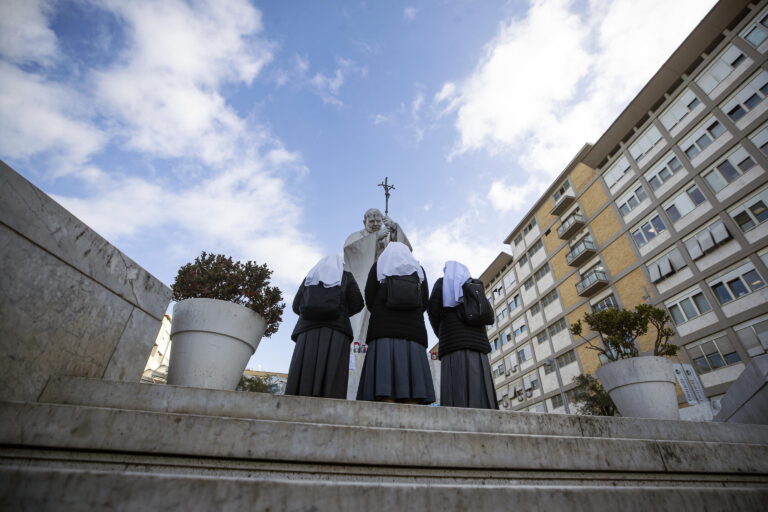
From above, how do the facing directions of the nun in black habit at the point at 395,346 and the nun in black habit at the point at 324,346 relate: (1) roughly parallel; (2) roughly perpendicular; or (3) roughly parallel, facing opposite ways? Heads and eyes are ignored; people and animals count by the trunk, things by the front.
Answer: roughly parallel

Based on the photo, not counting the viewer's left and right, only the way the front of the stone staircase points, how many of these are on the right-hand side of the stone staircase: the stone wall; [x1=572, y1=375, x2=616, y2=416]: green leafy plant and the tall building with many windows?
1

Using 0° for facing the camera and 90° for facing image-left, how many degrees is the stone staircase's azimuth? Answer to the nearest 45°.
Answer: approximately 0°

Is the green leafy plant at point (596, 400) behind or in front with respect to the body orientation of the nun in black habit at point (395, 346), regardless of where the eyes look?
in front

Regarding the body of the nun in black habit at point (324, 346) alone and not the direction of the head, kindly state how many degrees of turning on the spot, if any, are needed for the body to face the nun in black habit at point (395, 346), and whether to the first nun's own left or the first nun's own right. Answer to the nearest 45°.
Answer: approximately 90° to the first nun's own right

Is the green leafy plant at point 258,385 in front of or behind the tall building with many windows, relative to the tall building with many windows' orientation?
in front

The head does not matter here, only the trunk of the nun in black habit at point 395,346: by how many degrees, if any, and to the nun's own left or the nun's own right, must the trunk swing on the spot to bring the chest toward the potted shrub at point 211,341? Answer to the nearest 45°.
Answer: approximately 90° to the nun's own left

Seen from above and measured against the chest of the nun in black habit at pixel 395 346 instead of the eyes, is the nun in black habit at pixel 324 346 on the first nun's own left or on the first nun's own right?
on the first nun's own left

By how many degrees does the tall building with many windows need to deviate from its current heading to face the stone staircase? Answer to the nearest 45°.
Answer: approximately 45° to its left

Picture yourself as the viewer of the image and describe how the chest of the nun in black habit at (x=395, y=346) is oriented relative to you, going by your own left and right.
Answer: facing away from the viewer

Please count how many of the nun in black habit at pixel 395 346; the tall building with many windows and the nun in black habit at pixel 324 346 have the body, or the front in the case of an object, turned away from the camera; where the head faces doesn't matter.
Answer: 2

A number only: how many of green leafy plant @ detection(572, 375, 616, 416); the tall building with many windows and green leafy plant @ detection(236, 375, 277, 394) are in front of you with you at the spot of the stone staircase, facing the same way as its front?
0

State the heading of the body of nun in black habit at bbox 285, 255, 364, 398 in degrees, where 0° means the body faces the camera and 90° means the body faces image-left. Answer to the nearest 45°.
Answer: approximately 180°

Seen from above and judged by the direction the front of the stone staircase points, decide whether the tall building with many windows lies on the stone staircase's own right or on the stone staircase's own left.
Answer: on the stone staircase's own left

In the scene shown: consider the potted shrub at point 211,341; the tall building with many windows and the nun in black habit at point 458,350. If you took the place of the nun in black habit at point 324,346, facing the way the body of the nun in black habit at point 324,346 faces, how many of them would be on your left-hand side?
1
